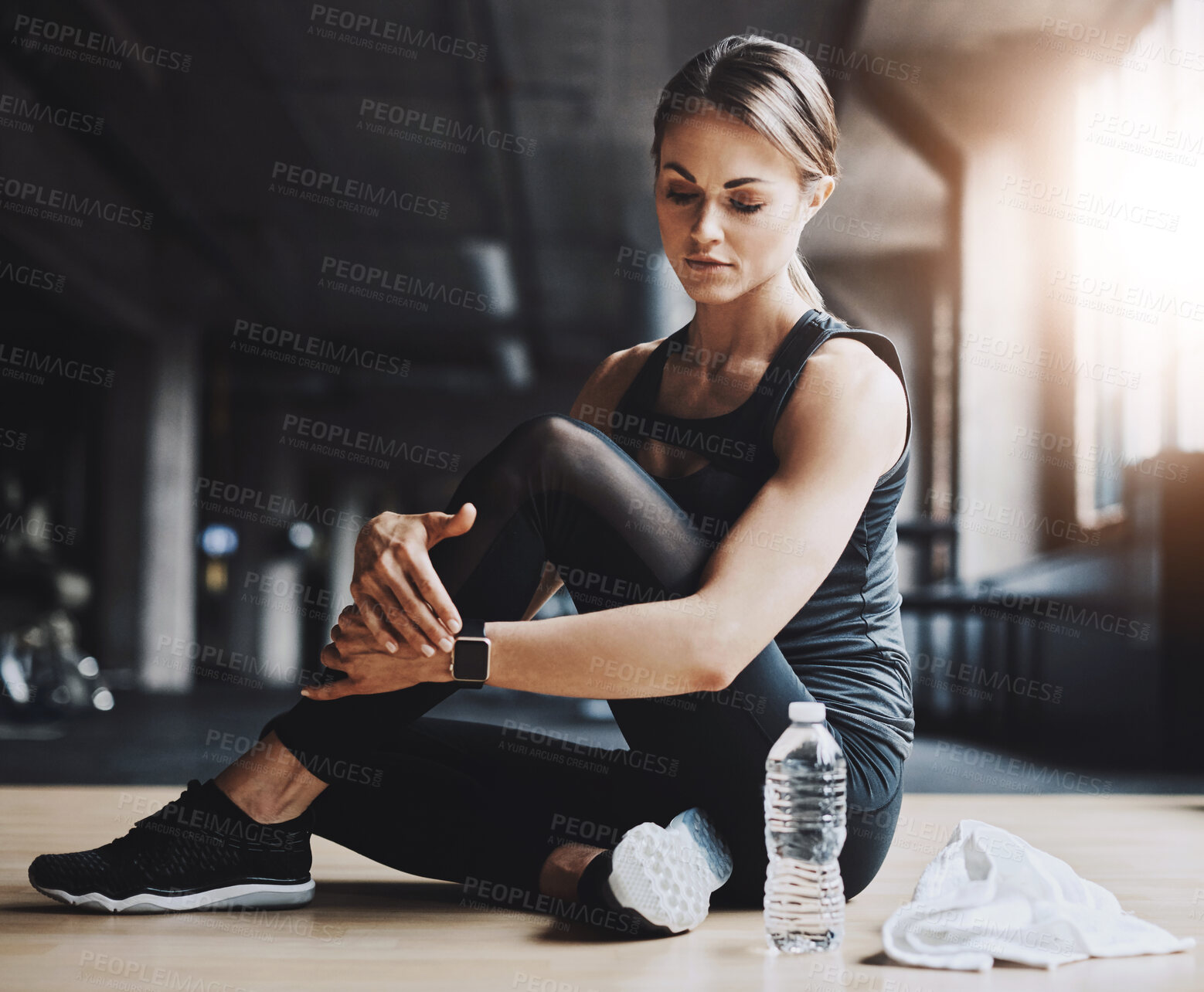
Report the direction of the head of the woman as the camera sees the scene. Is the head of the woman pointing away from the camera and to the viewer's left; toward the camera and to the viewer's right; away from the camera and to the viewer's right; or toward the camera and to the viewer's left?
toward the camera and to the viewer's left

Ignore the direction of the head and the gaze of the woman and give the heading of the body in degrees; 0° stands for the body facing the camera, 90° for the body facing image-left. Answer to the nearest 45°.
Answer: approximately 45°
